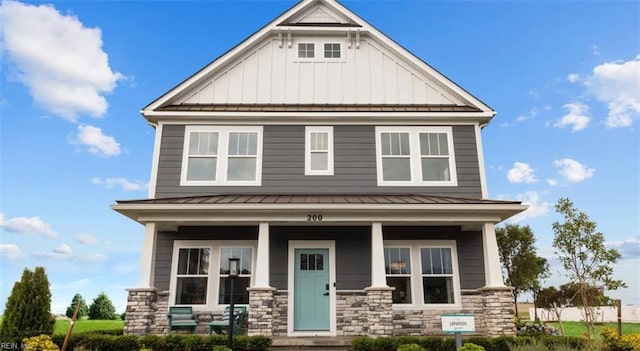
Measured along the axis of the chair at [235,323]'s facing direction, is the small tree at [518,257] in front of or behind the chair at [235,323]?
behind

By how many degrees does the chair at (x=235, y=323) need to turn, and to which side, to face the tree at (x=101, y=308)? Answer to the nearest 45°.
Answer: approximately 90° to its right

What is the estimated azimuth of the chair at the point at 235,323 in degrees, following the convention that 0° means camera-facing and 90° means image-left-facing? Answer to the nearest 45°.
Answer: approximately 45°

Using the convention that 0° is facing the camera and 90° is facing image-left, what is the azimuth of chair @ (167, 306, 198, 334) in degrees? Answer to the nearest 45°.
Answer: approximately 0°

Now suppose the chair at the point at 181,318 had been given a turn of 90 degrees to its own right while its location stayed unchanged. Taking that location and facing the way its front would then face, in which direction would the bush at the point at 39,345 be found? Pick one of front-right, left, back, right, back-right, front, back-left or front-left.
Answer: front-left

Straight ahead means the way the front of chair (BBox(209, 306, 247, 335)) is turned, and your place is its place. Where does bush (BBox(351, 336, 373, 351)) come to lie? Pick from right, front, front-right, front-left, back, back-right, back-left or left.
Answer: left

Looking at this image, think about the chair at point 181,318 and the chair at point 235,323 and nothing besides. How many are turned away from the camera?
0

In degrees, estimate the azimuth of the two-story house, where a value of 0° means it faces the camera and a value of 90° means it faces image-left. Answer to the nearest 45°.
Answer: approximately 0°

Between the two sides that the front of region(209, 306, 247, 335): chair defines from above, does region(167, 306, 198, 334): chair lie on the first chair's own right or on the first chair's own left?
on the first chair's own right

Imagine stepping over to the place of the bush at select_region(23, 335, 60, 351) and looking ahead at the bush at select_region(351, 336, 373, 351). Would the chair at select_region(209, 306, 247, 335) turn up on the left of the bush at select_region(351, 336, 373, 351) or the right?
left

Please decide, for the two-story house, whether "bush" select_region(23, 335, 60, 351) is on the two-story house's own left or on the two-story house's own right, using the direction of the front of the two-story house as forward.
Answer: on the two-story house's own right

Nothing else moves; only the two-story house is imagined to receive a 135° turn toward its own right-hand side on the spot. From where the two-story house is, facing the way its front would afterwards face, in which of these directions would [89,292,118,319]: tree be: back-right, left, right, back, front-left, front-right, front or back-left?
front

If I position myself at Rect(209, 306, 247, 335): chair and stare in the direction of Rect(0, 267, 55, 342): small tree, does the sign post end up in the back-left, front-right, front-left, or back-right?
back-left
